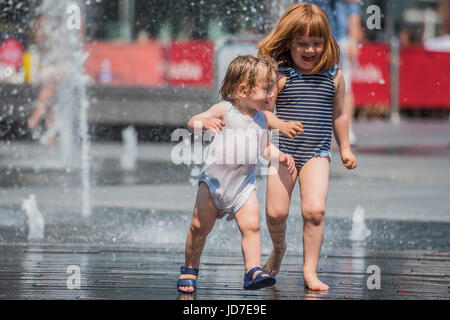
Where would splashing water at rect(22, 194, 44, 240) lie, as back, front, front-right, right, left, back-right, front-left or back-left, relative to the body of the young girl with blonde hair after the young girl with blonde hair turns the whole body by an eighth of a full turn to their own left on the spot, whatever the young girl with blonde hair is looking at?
back-left

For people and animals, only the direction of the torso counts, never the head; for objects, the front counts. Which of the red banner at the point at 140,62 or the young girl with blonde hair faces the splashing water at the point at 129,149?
the red banner

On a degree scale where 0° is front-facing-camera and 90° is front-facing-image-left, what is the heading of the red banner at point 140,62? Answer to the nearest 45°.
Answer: approximately 0°

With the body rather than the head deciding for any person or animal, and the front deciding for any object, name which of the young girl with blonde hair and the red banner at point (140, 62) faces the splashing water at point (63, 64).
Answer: the red banner

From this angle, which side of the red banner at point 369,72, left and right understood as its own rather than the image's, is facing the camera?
front

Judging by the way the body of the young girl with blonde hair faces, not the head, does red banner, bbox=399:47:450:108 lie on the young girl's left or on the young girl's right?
on the young girl's left

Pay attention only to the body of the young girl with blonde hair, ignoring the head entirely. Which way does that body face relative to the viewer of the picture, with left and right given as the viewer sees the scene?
facing the viewer and to the right of the viewer

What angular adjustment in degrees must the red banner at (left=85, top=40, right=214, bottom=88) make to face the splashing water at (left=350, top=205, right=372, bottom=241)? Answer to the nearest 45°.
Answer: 0° — it already faces it

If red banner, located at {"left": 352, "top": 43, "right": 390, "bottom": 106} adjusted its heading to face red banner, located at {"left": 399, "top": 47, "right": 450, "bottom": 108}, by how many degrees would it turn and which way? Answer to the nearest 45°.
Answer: approximately 135° to its left

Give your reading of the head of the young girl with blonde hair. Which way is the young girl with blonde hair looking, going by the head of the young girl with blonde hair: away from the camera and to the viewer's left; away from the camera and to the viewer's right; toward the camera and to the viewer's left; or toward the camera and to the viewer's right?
toward the camera and to the viewer's right

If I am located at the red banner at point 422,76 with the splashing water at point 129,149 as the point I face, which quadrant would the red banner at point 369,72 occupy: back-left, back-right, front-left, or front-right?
front-right

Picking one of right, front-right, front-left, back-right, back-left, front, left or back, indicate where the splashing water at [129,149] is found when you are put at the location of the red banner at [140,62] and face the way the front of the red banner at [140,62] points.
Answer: front

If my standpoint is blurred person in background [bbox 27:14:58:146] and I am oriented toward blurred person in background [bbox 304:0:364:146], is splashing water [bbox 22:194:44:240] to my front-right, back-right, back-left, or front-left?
front-right

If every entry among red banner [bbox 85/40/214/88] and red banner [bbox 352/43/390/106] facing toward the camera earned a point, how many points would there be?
2
